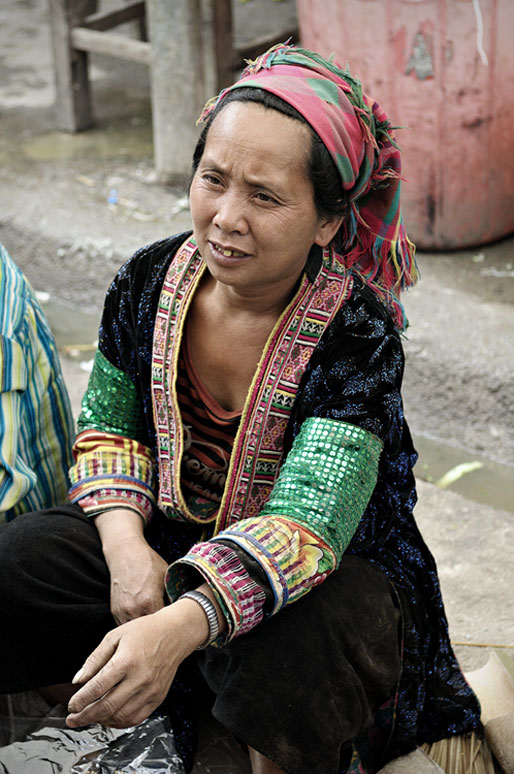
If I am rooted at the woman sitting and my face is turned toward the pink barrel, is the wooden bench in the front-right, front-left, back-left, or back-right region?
front-left

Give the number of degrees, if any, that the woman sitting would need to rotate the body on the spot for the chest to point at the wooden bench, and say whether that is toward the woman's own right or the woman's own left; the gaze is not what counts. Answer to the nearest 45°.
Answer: approximately 135° to the woman's own right

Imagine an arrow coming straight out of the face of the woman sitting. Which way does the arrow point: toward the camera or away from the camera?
toward the camera

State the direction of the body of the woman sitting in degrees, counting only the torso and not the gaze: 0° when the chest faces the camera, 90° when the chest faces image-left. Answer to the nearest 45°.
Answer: approximately 45°

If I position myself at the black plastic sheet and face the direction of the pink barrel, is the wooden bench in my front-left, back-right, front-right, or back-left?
front-left
